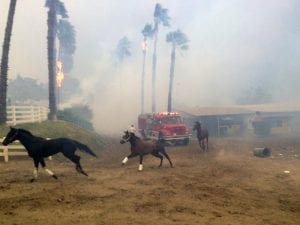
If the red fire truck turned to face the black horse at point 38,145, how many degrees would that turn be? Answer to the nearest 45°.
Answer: approximately 45° to its right

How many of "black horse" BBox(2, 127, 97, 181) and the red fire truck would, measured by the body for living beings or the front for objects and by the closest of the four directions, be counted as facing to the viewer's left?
1

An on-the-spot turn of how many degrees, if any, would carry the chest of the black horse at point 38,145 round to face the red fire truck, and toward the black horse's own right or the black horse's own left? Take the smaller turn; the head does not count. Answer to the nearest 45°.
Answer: approximately 135° to the black horse's own right

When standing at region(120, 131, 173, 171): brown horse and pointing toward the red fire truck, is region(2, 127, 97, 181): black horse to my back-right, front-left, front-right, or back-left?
back-left

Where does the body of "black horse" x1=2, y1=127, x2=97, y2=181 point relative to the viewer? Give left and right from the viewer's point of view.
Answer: facing to the left of the viewer

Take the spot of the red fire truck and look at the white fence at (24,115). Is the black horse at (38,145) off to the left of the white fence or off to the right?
left

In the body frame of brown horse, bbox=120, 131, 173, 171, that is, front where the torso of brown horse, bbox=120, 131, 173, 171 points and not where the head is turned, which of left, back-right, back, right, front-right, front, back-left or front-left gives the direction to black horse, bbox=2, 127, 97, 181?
front-left

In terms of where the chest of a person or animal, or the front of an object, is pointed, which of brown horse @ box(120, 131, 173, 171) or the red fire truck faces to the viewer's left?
the brown horse

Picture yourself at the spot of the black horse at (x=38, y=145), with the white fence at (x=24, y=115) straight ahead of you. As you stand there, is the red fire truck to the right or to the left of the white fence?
right

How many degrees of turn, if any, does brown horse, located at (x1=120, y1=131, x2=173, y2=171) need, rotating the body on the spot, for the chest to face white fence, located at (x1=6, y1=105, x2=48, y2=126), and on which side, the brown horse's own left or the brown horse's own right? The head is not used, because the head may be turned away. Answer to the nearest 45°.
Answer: approximately 45° to the brown horse's own right

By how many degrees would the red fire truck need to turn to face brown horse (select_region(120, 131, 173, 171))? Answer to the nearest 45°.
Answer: approximately 45° to its right

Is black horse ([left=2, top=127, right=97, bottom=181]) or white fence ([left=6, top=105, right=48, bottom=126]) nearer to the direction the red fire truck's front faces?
the black horse

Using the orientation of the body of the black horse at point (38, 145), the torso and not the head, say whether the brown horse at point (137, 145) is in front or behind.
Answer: behind

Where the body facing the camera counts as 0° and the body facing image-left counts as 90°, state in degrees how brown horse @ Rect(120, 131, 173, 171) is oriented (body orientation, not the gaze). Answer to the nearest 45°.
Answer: approximately 90°

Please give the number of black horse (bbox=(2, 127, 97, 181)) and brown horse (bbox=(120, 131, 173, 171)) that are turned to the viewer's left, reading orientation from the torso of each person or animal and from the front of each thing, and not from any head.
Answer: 2
